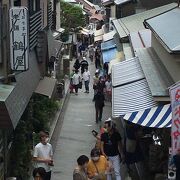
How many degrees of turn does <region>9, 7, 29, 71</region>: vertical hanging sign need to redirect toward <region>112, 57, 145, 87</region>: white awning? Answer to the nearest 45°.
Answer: approximately 135° to its left

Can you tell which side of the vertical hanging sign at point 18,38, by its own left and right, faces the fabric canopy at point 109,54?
back

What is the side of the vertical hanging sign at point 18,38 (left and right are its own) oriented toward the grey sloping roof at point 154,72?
left

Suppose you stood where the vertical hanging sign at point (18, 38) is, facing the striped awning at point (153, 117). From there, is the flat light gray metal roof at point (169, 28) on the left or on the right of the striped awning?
left

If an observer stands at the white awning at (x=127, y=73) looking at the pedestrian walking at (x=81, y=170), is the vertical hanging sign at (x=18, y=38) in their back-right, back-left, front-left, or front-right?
front-right

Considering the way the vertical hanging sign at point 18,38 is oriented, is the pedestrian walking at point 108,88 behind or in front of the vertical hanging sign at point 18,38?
behind

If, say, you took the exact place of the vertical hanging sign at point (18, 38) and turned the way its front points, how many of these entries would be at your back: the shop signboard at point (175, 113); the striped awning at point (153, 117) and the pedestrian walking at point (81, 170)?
0

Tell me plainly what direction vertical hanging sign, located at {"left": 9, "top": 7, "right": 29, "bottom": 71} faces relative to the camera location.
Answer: facing the viewer

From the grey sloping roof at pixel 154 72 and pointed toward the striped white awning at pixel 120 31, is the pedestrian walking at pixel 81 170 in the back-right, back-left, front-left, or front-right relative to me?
back-left

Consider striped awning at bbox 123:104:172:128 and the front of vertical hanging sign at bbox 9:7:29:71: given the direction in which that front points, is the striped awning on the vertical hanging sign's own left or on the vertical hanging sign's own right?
on the vertical hanging sign's own left

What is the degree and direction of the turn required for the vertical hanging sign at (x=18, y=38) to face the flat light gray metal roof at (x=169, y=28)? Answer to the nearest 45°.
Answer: approximately 90° to its left

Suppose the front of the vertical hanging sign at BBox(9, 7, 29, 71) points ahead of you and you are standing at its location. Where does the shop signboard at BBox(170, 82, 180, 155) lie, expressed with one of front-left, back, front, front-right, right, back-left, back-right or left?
front-left

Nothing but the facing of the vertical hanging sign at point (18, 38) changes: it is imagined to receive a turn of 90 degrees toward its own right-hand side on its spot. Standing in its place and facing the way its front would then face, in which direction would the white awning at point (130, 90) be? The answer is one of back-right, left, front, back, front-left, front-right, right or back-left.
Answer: back
